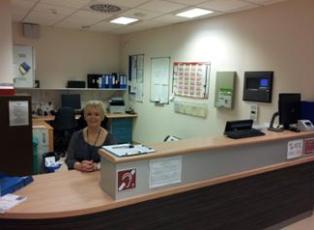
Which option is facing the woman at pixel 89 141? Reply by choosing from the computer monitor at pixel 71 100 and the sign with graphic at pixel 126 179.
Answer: the computer monitor

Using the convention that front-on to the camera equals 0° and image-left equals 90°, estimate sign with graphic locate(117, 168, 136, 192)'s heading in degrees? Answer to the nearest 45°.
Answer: approximately 315°

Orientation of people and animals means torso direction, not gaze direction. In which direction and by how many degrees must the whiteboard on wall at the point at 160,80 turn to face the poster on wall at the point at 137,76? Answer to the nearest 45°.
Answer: approximately 90° to its right

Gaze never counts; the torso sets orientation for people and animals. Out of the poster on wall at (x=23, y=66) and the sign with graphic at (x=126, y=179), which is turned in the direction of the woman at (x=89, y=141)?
the poster on wall

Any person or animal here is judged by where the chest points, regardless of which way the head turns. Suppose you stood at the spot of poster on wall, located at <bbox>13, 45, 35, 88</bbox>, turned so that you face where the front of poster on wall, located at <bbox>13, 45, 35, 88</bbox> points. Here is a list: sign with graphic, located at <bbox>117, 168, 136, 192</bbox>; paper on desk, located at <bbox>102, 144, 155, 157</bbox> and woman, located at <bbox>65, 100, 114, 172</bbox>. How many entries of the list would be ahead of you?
3

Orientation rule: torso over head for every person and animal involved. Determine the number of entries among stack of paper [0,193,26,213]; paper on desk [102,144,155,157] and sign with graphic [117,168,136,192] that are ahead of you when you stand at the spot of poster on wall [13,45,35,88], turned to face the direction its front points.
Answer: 3

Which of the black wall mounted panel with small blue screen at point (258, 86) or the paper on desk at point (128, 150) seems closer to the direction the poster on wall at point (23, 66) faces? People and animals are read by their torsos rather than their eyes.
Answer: the paper on desk

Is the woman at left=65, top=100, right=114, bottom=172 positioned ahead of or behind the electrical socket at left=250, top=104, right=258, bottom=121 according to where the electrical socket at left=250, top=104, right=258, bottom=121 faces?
ahead

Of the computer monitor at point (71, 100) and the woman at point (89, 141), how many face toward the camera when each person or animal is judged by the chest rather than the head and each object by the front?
2

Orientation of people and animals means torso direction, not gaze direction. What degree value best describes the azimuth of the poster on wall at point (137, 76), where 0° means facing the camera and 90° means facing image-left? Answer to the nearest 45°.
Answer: approximately 45°

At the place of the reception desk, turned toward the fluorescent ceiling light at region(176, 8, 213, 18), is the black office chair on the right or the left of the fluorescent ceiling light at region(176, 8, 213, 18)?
left

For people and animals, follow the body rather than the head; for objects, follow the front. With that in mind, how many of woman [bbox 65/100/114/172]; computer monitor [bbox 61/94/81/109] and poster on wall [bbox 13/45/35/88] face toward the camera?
3

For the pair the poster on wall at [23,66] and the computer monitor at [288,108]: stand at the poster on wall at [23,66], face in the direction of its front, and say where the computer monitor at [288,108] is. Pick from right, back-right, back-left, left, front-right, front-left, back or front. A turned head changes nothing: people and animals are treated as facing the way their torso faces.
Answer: front-left

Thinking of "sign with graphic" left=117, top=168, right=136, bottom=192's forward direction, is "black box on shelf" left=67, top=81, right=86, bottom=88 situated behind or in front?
behind

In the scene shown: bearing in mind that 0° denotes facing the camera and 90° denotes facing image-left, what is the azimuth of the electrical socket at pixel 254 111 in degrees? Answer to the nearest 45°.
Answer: approximately 45°
